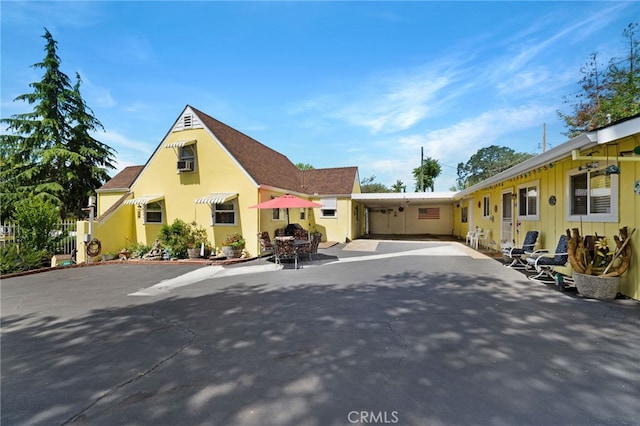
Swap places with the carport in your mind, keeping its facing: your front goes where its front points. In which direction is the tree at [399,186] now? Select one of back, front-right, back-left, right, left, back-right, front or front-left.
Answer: back

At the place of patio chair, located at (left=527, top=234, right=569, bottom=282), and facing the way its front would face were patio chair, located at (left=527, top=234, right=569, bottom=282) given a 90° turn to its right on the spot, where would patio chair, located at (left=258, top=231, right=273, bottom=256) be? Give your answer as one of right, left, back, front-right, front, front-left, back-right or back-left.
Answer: left

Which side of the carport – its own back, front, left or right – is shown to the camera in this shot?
front

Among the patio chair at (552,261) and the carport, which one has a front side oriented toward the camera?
the carport

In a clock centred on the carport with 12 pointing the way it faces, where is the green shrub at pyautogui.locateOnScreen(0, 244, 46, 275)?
The green shrub is roughly at 1 o'clock from the carport.

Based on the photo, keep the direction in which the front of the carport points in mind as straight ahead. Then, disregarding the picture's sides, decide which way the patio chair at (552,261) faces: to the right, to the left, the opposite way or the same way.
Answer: to the right

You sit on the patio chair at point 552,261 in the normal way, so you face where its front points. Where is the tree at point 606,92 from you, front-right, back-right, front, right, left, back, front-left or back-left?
right

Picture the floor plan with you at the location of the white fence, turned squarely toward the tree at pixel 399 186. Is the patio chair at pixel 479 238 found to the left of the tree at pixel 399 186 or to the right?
right

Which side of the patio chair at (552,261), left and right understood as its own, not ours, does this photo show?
left

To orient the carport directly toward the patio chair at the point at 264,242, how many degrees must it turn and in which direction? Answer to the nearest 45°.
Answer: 0° — it already faces it

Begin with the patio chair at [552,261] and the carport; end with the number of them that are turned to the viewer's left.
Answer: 1
